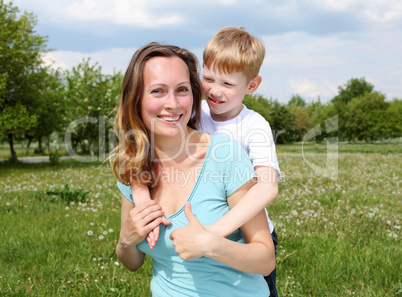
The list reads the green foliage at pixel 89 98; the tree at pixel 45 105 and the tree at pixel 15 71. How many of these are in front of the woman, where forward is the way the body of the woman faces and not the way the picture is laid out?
0

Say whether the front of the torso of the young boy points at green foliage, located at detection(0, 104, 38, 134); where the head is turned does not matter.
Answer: no

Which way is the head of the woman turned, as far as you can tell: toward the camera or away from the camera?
toward the camera

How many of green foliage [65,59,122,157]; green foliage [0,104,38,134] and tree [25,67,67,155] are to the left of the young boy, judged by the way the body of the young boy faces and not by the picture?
0

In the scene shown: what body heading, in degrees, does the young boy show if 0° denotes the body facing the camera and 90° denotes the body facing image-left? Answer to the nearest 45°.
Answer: approximately 45°

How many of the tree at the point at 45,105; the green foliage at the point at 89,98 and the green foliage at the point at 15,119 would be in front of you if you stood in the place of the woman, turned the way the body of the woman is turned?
0

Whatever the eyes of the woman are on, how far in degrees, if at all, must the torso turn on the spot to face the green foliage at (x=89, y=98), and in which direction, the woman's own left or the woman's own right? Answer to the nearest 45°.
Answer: approximately 180°

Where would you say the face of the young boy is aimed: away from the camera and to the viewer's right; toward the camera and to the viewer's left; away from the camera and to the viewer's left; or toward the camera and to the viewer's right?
toward the camera and to the viewer's left

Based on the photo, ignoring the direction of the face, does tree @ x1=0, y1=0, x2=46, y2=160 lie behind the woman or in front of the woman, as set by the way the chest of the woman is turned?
behind

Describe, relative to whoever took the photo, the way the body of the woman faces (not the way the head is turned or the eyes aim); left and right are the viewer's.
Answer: facing the viewer

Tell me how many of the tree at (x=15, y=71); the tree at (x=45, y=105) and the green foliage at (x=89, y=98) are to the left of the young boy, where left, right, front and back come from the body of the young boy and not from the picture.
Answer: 0

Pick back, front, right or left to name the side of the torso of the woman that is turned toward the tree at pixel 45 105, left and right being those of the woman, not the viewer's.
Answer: back

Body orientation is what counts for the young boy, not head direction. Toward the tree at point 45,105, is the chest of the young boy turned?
no
